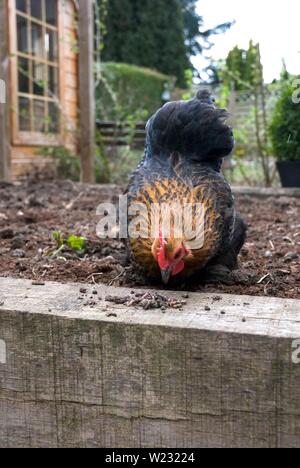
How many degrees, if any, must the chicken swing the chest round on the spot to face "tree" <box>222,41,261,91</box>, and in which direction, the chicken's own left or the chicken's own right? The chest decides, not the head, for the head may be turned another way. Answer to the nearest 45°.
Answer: approximately 180°

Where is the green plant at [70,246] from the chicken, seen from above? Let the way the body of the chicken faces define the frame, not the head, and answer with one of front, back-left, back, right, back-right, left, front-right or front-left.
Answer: back-right

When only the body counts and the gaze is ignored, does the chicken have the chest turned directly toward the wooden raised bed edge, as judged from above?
yes

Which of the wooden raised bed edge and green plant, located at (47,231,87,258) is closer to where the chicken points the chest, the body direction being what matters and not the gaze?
the wooden raised bed edge

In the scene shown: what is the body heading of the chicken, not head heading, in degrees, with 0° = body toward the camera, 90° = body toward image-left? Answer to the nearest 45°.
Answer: approximately 0°

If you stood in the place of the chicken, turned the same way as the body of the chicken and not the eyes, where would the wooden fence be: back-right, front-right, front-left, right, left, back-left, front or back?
back

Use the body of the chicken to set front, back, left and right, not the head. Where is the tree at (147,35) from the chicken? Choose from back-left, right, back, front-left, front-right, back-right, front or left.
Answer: back

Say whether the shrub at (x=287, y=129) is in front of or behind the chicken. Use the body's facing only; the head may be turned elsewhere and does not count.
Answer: behind

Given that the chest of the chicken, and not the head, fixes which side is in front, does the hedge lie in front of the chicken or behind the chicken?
behind
